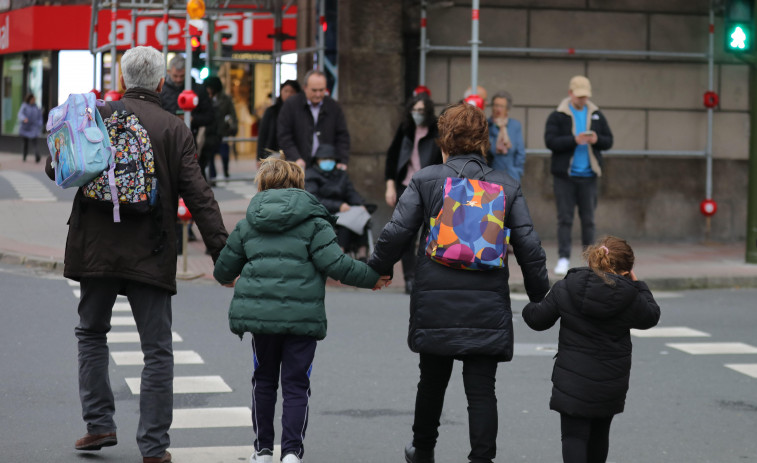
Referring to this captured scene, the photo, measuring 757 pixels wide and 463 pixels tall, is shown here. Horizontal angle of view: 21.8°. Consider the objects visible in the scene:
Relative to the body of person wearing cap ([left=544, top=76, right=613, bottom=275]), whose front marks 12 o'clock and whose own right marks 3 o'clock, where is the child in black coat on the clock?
The child in black coat is roughly at 12 o'clock from the person wearing cap.

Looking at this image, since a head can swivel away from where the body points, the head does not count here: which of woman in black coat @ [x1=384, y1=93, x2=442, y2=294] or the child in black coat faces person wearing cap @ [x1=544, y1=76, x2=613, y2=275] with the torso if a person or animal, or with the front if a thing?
the child in black coat

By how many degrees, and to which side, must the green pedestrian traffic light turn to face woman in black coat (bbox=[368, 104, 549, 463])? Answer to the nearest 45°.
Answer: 0° — it already faces them

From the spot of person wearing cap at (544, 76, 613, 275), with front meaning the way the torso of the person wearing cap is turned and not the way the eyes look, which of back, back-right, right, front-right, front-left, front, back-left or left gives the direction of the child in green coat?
front

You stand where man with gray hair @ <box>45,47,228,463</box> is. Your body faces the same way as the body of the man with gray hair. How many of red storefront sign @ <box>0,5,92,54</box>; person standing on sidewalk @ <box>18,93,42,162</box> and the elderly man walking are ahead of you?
3

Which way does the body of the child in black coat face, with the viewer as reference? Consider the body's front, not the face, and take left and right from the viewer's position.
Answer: facing away from the viewer

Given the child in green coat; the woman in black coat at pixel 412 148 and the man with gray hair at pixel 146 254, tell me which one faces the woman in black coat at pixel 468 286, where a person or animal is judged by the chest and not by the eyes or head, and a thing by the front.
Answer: the woman in black coat at pixel 412 148

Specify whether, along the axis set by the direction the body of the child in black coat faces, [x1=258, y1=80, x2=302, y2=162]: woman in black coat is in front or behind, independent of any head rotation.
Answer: in front

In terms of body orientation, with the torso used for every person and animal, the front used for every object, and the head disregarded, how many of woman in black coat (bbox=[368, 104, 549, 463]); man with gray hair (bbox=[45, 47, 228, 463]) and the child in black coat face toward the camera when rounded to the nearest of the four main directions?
0

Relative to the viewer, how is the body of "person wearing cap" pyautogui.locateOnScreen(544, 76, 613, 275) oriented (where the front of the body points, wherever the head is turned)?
toward the camera

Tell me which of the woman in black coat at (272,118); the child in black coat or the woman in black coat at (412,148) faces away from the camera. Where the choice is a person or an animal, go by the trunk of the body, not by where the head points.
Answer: the child in black coat

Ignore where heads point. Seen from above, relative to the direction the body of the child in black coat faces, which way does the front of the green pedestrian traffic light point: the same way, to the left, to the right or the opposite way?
the opposite way

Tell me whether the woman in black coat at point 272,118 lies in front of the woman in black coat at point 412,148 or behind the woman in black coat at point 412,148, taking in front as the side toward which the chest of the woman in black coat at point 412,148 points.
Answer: behind

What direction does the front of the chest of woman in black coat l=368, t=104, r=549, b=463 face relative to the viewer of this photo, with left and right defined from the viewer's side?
facing away from the viewer

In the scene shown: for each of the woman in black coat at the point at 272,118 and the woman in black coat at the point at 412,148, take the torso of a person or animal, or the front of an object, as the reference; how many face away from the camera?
0
